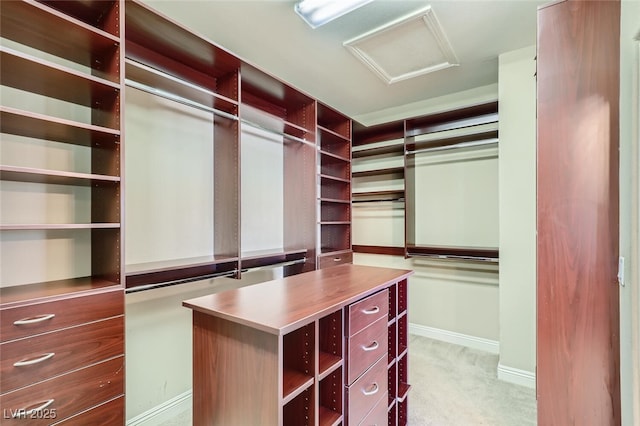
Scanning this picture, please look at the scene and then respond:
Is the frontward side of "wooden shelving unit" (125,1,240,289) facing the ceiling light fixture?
yes

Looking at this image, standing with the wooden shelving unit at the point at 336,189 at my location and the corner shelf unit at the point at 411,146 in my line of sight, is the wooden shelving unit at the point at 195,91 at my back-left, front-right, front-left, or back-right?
back-right

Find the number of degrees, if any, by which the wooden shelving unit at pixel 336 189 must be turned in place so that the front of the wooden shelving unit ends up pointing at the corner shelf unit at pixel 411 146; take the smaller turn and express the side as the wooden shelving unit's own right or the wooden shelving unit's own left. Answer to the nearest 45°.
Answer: approximately 45° to the wooden shelving unit's own left

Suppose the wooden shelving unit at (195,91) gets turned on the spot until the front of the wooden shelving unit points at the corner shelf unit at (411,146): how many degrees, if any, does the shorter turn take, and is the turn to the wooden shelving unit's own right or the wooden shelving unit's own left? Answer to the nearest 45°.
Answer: approximately 45° to the wooden shelving unit's own left

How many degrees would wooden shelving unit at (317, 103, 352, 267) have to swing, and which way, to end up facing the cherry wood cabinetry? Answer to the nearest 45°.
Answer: approximately 45° to its right

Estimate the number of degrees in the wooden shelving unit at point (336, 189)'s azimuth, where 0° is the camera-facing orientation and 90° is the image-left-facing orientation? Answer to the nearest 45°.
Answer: approximately 315°
